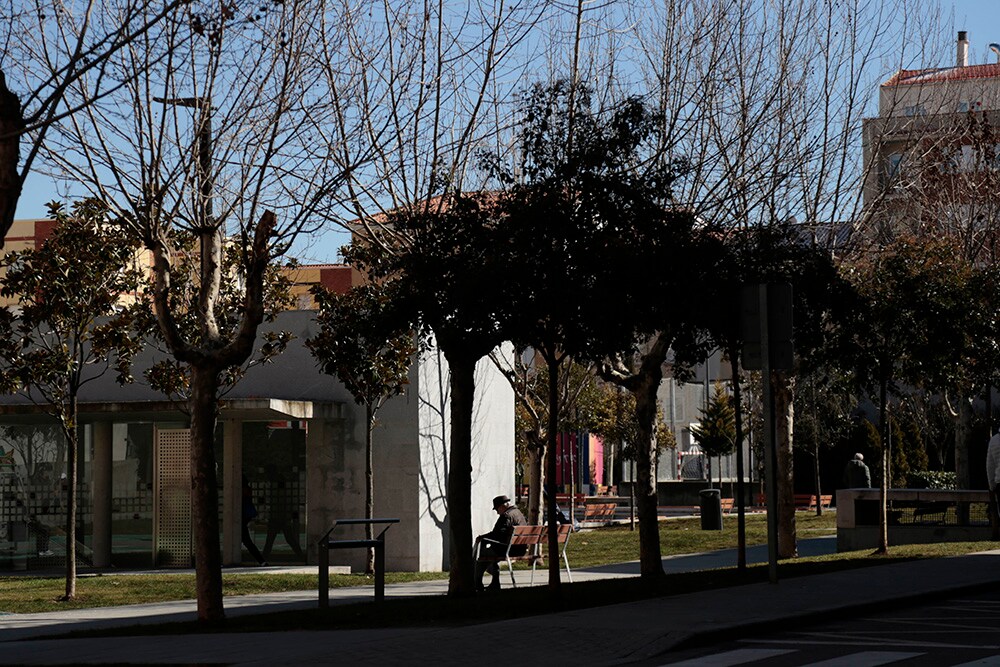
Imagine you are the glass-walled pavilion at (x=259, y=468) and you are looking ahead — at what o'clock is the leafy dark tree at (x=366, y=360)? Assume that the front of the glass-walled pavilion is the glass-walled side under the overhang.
The leafy dark tree is roughly at 11 o'clock from the glass-walled pavilion.

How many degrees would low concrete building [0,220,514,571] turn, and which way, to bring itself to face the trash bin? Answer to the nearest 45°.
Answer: approximately 135° to its left

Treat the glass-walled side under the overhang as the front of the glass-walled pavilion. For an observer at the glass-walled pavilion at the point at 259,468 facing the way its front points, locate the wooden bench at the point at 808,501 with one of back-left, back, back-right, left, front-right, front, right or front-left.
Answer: back-left

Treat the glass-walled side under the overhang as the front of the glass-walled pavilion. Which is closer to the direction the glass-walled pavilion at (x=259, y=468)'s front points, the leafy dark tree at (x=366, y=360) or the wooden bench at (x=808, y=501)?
the leafy dark tree

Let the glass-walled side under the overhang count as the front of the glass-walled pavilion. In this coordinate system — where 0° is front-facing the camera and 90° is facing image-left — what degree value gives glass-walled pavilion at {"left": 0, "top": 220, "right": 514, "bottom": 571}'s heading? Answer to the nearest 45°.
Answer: approximately 0°

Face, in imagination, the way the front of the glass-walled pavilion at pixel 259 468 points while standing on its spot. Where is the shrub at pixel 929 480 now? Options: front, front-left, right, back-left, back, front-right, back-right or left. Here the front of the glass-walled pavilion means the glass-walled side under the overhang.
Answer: back-left
